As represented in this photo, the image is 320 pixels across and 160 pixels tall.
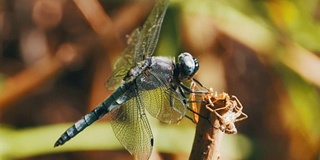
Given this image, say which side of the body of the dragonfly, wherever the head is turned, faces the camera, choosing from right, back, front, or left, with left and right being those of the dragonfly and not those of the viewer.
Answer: right
